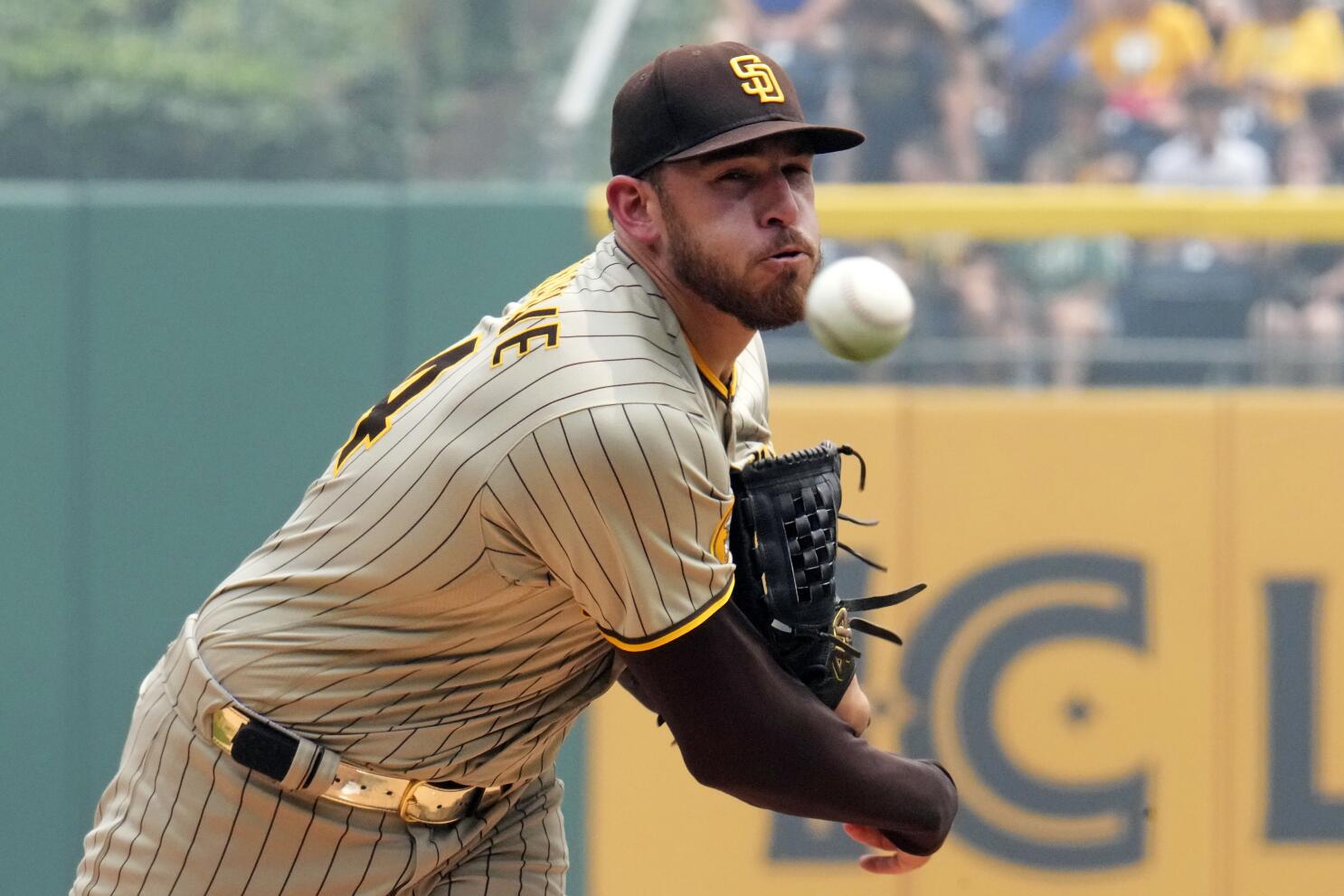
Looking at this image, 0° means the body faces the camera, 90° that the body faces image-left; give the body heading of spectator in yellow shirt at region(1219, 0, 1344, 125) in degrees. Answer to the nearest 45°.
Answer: approximately 0°

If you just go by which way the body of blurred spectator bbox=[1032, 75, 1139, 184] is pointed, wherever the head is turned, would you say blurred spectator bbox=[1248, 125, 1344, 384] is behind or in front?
in front

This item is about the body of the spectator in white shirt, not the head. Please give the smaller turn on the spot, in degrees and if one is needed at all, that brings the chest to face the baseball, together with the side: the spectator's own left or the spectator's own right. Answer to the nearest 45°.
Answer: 0° — they already face it

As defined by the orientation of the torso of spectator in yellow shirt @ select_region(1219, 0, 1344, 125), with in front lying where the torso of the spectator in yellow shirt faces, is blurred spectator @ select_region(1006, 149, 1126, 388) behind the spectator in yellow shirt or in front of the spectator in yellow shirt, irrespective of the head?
in front

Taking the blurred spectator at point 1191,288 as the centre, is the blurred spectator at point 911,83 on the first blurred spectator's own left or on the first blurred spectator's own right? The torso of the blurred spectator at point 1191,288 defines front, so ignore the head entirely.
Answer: on the first blurred spectator's own right

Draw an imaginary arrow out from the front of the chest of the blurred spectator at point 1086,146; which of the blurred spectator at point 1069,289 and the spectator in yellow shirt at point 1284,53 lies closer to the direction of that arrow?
the blurred spectator
